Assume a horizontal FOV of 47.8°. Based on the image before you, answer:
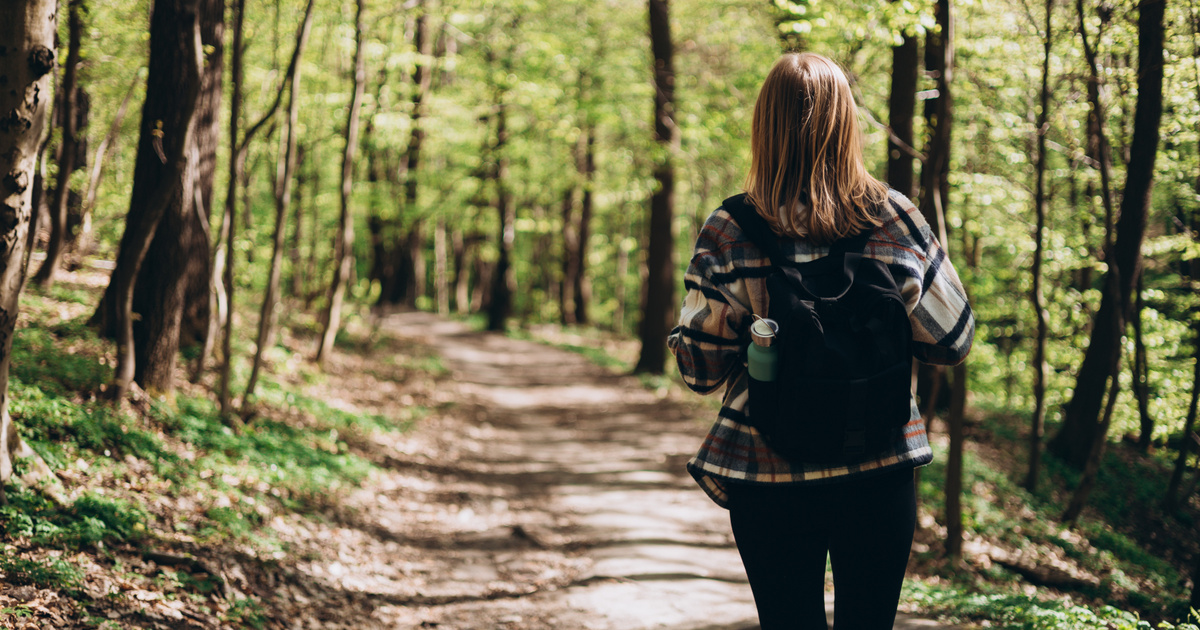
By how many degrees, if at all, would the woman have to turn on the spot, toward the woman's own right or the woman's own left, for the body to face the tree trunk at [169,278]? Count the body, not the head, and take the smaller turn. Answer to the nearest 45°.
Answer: approximately 45° to the woman's own left

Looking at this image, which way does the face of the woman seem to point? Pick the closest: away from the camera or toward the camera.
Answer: away from the camera

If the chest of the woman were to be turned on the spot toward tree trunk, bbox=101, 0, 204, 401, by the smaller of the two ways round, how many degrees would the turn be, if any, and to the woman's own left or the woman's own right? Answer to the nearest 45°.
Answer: approximately 45° to the woman's own left

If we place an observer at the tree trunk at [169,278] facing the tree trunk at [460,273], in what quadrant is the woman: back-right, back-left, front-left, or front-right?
back-right

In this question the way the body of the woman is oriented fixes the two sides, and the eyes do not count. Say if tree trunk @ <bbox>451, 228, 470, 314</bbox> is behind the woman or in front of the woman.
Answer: in front

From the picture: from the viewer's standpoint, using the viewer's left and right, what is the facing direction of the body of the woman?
facing away from the viewer

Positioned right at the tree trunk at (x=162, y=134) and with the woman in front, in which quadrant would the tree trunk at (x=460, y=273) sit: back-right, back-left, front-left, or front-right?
back-left
